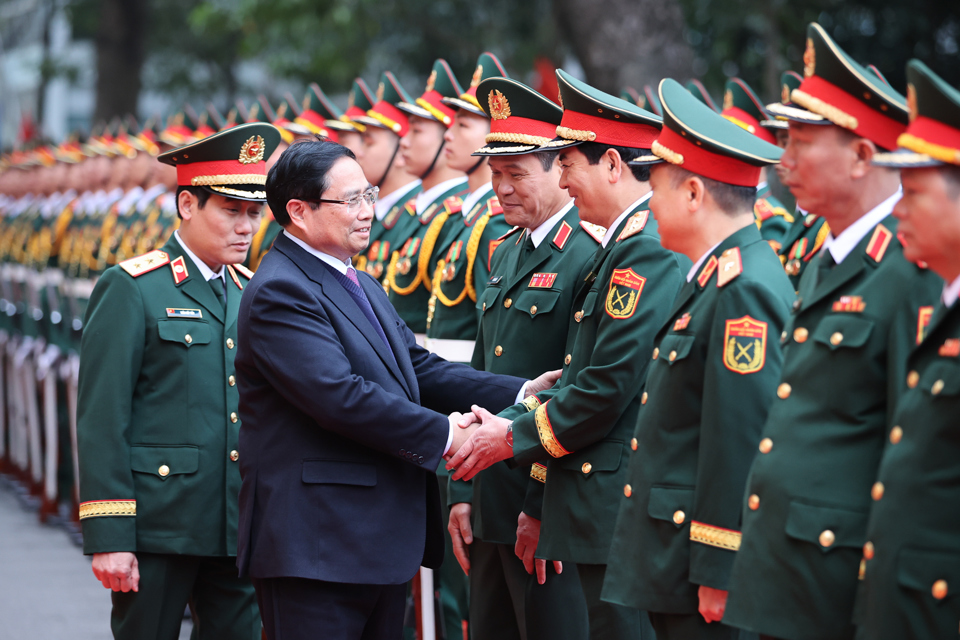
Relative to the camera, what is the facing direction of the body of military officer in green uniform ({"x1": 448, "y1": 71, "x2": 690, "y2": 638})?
to the viewer's left

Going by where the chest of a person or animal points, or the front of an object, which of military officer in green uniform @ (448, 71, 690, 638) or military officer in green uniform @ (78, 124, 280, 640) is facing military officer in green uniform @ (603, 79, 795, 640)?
military officer in green uniform @ (78, 124, 280, 640)

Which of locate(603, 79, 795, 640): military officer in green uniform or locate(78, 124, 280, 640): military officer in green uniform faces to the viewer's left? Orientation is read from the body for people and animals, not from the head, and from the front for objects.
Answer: locate(603, 79, 795, 640): military officer in green uniform

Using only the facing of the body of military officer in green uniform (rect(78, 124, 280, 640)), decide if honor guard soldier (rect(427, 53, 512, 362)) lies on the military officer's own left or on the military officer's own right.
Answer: on the military officer's own left

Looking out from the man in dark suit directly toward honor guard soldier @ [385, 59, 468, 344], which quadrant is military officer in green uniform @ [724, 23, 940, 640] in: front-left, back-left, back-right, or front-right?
back-right

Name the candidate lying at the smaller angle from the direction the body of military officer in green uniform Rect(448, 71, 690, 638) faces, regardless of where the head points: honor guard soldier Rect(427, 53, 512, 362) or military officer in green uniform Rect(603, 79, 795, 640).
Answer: the honor guard soldier

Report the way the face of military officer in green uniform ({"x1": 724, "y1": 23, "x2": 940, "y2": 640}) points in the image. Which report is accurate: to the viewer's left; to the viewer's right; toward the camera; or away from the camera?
to the viewer's left

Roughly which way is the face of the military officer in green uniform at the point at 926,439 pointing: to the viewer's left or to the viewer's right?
to the viewer's left

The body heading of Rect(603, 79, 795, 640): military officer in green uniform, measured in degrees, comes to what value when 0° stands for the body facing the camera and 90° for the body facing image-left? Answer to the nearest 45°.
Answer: approximately 90°

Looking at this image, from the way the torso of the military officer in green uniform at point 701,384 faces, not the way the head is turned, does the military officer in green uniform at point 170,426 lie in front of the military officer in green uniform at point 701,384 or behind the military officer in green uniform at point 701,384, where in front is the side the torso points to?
in front

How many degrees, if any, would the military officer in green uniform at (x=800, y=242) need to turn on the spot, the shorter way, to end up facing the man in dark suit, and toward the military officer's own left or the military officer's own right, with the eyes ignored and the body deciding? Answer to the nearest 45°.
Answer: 0° — they already face them

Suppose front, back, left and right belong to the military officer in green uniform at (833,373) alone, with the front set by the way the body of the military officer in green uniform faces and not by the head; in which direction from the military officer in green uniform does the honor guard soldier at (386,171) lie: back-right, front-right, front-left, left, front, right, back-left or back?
right

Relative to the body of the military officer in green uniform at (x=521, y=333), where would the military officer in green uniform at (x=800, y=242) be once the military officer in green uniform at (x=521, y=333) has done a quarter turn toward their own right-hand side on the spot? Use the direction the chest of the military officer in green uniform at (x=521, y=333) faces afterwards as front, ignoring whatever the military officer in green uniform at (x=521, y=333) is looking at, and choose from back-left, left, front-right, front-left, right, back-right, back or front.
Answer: right

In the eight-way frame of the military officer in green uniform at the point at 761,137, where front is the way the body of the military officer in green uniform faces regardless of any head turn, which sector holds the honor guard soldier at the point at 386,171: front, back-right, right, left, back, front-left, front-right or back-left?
front-right
